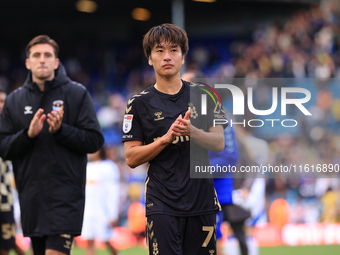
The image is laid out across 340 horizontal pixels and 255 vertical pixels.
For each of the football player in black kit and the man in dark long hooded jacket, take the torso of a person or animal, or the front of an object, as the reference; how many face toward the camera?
2

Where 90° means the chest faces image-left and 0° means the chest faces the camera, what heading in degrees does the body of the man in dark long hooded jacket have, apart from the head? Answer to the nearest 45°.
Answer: approximately 0°

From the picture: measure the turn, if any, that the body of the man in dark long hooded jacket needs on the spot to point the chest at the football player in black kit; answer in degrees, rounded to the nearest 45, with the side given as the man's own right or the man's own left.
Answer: approximately 45° to the man's own left

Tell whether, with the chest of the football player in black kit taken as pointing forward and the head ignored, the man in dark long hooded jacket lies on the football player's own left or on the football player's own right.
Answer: on the football player's own right
